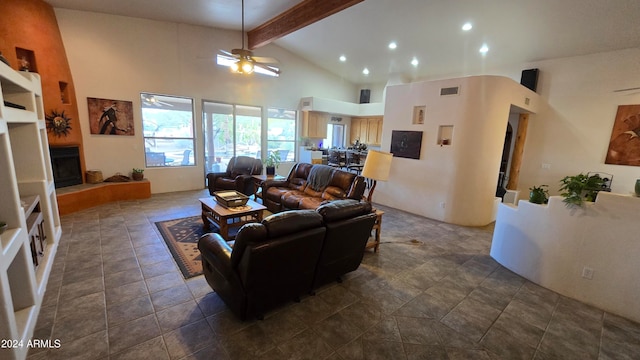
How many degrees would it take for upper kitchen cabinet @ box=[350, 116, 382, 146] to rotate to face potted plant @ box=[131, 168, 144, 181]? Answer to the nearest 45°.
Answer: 0° — it already faces it

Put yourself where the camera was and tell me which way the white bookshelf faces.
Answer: facing to the right of the viewer

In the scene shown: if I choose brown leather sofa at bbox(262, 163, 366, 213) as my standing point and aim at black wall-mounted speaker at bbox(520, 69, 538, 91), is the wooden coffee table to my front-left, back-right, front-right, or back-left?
back-right

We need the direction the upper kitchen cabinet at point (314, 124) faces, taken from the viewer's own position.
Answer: facing the viewer and to the right of the viewer

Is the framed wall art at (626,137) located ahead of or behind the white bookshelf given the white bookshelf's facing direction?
ahead

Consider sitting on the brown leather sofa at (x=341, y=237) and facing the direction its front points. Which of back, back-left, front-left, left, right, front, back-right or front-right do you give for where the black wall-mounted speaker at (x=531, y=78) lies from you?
right

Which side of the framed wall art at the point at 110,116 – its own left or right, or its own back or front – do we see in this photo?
front

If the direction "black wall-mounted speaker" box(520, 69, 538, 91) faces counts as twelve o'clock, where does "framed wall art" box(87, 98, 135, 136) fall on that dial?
The framed wall art is roughly at 12 o'clock from the black wall-mounted speaker.

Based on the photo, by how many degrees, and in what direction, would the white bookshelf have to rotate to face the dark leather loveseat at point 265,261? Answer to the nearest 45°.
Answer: approximately 45° to its right

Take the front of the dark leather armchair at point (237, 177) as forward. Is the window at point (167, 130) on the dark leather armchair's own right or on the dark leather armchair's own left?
on the dark leather armchair's own right

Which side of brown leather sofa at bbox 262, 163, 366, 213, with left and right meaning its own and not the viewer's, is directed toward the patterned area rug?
front

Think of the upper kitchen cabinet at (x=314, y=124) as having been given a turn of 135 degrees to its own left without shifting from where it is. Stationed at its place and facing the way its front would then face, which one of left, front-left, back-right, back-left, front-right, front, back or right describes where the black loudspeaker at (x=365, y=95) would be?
front-right
